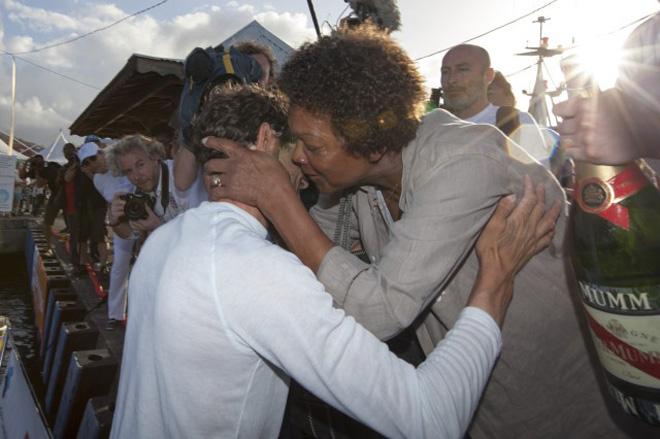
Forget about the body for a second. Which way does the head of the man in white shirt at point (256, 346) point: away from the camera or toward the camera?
away from the camera

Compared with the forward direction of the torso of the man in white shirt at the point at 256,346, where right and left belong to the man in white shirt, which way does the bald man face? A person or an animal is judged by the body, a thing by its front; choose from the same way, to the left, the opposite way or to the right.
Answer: the opposite way

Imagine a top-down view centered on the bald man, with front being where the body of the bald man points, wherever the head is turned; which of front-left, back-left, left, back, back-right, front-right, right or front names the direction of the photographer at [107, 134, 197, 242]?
front-right

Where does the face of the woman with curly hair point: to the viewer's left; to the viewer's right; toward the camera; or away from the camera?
to the viewer's left

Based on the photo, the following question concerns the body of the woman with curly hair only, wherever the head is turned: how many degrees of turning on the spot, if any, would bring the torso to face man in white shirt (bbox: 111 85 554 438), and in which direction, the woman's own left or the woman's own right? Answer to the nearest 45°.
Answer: approximately 45° to the woman's own left

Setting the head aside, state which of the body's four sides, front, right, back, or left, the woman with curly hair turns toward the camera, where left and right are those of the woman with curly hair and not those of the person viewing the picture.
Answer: left

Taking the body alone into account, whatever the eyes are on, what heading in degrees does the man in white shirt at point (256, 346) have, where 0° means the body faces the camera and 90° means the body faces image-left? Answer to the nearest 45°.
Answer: approximately 225°

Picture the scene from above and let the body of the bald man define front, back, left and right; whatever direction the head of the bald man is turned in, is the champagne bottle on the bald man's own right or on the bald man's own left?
on the bald man's own left

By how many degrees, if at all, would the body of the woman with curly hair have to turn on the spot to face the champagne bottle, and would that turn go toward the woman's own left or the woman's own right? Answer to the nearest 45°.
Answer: approximately 135° to the woman's own left
